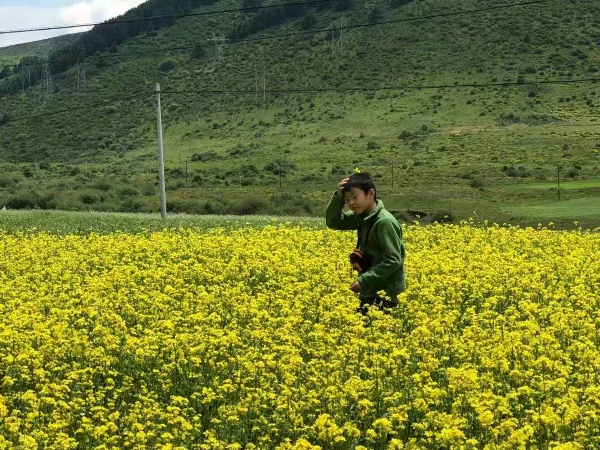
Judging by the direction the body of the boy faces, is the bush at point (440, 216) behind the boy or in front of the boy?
behind

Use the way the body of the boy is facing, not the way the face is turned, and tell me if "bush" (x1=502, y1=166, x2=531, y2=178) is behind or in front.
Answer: behind

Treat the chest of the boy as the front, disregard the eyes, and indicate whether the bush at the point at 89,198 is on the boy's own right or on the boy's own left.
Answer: on the boy's own right

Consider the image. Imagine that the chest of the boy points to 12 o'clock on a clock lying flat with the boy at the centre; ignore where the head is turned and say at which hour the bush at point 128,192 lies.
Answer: The bush is roughly at 4 o'clock from the boy.

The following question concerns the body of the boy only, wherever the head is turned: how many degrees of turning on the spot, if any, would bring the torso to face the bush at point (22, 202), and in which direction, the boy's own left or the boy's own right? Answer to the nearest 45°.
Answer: approximately 90° to the boy's own right

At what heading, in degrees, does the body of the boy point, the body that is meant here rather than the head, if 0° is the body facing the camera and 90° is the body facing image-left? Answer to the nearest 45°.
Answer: approximately 45°

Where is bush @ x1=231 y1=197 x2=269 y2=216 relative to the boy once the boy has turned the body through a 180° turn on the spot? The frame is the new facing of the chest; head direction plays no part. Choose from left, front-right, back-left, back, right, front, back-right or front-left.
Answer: front-left

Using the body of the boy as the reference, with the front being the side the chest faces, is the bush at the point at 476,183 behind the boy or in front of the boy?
behind

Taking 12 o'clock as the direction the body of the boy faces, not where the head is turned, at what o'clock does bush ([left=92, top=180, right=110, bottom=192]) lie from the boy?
The bush is roughly at 4 o'clock from the boy.

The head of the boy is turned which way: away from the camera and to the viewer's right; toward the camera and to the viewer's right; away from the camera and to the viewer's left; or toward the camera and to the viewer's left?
toward the camera and to the viewer's left

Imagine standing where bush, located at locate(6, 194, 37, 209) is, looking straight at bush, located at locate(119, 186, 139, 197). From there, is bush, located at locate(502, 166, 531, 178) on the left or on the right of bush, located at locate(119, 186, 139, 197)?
right
